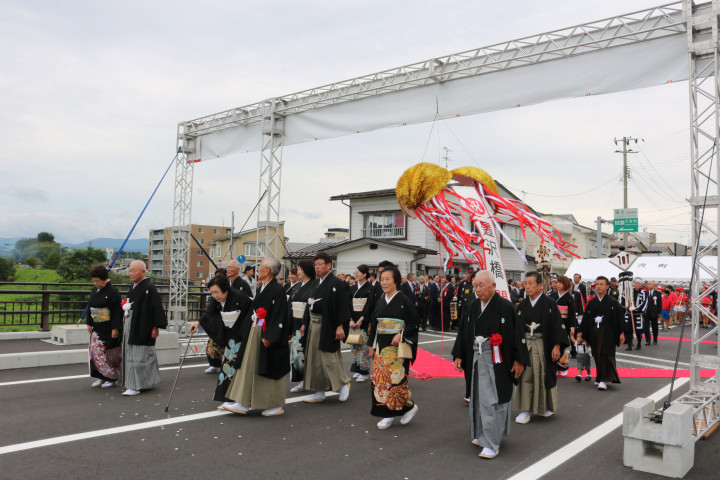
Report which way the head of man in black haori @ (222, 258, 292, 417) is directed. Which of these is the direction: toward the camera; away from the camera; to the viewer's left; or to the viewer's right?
to the viewer's left

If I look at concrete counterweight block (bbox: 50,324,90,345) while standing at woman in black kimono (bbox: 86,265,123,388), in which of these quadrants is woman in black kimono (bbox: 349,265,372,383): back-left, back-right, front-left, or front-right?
back-right

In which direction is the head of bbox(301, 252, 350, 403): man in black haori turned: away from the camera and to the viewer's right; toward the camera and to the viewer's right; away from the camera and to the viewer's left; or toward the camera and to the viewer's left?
toward the camera and to the viewer's left

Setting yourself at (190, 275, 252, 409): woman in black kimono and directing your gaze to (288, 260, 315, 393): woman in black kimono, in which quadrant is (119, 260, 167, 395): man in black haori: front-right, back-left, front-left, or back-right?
back-left

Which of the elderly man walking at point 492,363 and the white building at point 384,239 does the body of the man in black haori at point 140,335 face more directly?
the elderly man walking

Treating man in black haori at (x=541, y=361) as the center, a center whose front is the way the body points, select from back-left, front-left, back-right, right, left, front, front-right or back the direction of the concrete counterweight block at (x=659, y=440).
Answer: left

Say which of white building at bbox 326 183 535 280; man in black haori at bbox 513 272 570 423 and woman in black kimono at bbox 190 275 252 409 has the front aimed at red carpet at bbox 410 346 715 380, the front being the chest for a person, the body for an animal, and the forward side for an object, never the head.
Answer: the white building

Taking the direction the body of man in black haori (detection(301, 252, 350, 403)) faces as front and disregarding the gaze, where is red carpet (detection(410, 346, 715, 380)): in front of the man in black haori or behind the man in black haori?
behind

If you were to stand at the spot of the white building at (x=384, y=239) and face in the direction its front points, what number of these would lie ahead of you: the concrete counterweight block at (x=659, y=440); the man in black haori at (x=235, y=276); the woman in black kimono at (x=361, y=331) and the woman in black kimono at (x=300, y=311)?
4

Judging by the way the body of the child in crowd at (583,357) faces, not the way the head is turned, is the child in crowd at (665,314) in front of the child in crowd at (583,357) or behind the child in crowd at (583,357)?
behind

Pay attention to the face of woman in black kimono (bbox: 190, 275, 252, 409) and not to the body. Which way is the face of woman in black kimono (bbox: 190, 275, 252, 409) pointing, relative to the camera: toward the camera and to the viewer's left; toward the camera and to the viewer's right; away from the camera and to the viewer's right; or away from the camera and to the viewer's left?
toward the camera and to the viewer's left

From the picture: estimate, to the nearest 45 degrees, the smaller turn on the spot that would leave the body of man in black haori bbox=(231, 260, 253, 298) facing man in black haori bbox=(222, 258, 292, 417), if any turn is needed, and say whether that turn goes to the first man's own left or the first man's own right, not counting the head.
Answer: approximately 45° to the first man's own left

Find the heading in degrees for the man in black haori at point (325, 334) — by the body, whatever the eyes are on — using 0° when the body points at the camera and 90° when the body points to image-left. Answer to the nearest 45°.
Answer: approximately 45°

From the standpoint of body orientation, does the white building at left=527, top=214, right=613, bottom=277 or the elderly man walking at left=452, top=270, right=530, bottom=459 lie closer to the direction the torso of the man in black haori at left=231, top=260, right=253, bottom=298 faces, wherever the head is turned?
the elderly man walking
